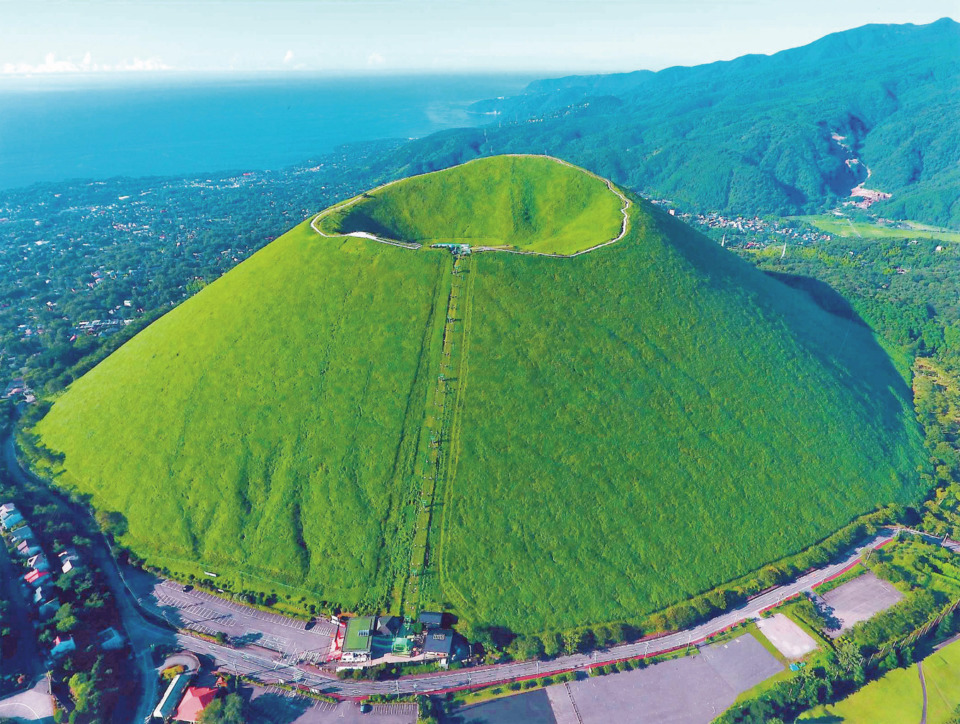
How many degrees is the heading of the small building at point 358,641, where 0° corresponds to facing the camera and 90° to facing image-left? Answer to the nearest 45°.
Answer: approximately 0°

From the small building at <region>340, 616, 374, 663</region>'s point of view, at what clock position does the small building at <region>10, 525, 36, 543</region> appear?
the small building at <region>10, 525, 36, 543</region> is roughly at 4 o'clock from the small building at <region>340, 616, 374, 663</region>.

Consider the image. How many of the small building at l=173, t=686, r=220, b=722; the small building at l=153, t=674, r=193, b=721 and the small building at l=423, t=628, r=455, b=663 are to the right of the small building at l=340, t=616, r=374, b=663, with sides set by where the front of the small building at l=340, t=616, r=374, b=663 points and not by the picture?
2

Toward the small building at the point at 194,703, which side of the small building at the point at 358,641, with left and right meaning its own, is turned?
right

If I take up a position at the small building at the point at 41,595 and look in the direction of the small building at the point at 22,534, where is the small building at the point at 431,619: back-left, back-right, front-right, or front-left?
back-right

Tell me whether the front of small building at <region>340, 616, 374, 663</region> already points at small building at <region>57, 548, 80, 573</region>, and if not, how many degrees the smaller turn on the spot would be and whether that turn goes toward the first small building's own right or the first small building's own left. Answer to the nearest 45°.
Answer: approximately 135° to the first small building's own right

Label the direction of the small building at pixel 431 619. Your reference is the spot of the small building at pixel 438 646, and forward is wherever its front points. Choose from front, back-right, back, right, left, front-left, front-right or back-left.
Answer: back

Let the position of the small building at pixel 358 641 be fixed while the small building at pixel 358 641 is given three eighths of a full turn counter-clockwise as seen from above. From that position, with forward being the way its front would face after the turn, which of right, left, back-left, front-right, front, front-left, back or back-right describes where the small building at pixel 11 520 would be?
left

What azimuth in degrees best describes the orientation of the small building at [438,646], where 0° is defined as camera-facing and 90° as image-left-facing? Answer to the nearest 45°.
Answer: approximately 0°

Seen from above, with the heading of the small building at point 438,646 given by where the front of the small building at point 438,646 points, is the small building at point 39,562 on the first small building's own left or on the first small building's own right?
on the first small building's own right

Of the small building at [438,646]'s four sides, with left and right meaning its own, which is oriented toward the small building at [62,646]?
right

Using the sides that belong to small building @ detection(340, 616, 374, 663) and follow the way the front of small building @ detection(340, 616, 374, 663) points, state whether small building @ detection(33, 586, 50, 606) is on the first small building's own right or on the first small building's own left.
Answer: on the first small building's own right

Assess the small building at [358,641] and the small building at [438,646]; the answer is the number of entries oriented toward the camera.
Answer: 2
